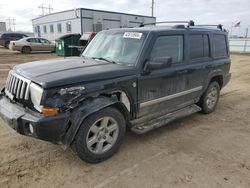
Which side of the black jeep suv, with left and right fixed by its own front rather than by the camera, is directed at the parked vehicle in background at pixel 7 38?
right

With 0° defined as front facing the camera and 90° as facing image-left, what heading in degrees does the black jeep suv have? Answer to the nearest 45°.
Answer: approximately 45°

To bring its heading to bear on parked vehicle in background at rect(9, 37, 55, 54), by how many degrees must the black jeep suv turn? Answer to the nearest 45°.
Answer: approximately 135° to its right

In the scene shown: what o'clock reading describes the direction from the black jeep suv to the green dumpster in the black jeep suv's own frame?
The green dumpster is roughly at 4 o'clock from the black jeep suv.

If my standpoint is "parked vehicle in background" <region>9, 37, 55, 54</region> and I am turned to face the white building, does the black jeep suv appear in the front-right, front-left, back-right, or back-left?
back-right

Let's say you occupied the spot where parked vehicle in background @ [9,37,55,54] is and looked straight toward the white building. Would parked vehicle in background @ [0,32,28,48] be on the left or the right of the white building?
left

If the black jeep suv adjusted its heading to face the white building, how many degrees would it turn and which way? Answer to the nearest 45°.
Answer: approximately 135° to its right
